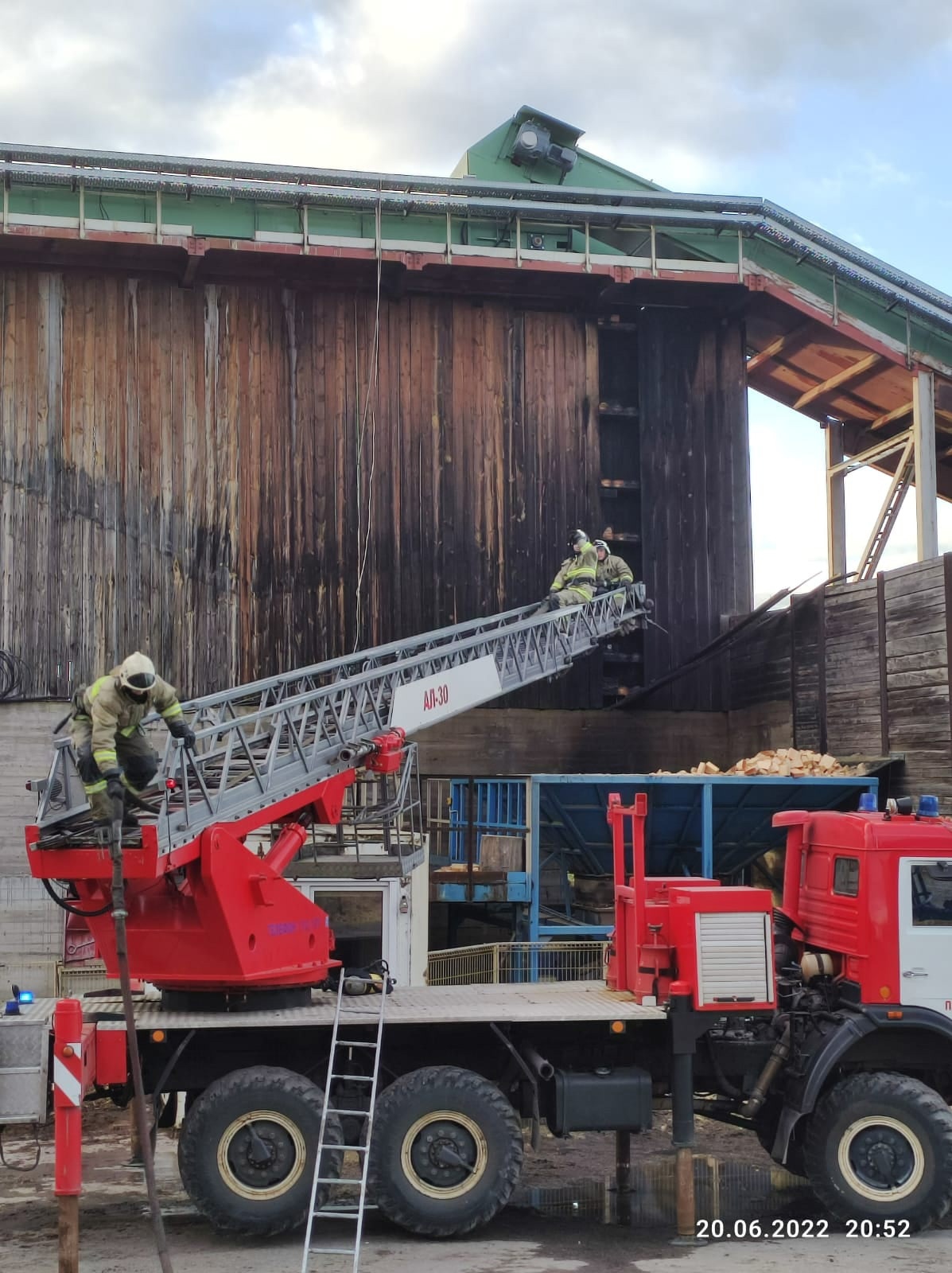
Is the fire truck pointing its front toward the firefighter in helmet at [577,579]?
no

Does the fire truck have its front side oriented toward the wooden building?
no

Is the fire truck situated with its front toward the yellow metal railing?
no

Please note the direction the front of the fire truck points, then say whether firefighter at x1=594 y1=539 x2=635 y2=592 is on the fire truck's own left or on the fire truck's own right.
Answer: on the fire truck's own left

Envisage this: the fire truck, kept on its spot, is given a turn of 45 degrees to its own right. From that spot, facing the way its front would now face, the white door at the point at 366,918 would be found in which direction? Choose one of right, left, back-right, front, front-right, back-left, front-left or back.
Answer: back-left

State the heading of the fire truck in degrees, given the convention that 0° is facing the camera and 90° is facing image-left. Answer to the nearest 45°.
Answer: approximately 270°
